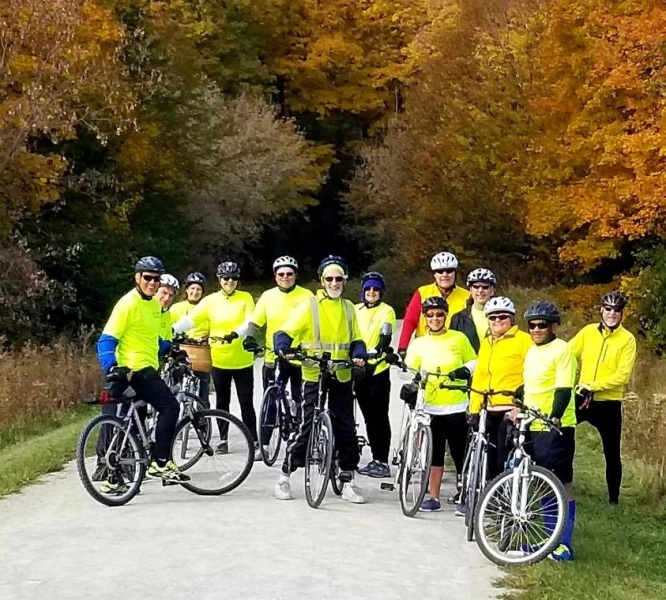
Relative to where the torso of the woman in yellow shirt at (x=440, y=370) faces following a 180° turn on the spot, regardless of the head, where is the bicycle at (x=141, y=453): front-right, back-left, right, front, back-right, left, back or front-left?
left

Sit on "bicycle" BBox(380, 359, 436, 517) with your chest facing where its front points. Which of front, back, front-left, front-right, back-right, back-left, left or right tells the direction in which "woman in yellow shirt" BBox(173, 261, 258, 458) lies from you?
back-right

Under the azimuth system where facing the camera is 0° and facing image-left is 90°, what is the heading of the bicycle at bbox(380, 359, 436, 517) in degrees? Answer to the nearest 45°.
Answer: approximately 0°

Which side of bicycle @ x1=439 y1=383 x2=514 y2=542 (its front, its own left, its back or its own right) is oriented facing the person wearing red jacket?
back

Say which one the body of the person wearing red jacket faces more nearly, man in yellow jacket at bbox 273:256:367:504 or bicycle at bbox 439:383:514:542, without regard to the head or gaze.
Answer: the bicycle

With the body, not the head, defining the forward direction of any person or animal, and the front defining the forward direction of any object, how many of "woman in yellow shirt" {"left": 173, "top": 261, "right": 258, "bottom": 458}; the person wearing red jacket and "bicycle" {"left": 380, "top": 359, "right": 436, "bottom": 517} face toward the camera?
3

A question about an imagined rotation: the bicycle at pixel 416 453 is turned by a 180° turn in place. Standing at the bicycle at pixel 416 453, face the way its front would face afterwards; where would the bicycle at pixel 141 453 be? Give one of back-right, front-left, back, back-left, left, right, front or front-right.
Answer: left

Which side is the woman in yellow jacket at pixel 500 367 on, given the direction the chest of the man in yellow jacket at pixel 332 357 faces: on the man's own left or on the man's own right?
on the man's own left

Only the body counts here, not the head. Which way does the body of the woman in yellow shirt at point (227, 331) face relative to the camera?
toward the camera

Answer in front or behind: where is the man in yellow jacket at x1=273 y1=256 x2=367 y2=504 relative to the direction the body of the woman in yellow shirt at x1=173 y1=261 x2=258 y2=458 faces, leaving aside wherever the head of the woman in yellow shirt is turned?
in front

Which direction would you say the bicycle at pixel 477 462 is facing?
toward the camera
